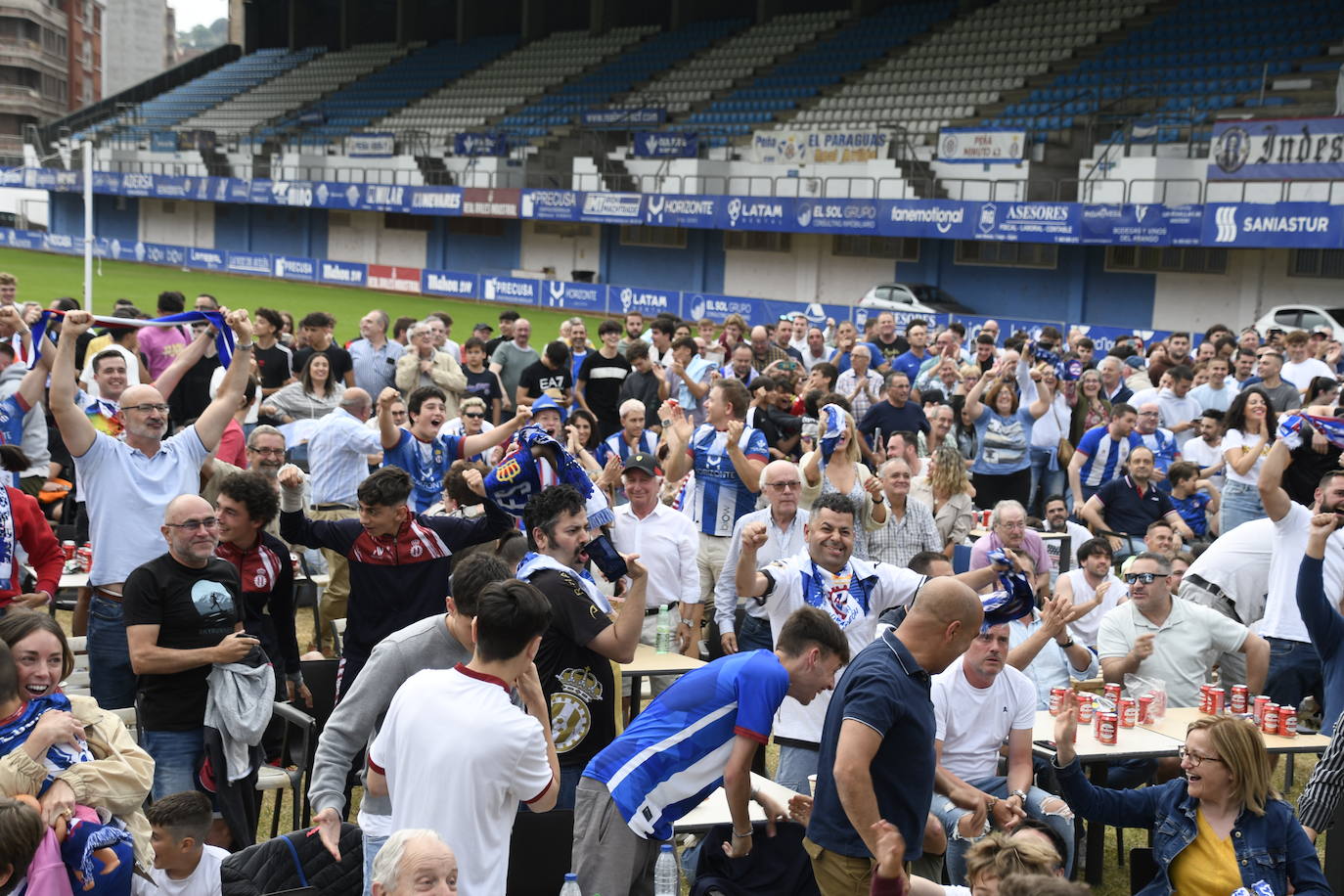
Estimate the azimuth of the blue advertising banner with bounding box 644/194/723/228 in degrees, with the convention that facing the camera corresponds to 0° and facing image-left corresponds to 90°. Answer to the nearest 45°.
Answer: approximately 0°

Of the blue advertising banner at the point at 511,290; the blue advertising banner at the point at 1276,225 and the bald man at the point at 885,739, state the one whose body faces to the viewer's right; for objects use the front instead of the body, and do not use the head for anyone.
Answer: the bald man

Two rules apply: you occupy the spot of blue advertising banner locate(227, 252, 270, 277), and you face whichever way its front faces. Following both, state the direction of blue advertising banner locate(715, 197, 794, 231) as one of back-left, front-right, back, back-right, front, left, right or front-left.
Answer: left

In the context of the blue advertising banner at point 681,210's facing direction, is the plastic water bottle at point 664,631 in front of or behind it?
in front

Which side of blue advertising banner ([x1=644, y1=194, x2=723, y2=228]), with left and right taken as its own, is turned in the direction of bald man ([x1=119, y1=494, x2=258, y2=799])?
front

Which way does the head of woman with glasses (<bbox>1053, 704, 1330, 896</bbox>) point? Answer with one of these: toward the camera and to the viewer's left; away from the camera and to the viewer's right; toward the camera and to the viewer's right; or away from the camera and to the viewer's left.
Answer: toward the camera and to the viewer's left

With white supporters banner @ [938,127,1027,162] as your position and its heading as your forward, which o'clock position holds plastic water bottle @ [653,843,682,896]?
The plastic water bottle is roughly at 12 o'clock from the white supporters banner.

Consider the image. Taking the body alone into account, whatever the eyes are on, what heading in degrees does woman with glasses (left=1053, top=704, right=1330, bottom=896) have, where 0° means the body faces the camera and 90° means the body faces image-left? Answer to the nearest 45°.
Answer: approximately 45°

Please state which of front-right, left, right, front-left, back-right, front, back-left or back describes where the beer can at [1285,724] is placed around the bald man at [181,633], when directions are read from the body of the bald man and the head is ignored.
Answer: front-left

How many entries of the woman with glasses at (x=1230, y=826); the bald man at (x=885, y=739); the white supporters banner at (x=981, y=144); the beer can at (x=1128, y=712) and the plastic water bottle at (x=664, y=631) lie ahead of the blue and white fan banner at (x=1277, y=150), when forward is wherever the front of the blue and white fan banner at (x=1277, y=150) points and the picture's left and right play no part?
4

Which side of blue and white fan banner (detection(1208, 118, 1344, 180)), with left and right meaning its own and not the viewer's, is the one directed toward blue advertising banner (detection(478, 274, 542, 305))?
right

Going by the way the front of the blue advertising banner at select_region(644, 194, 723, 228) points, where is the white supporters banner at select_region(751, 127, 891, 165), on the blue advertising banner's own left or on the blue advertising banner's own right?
on the blue advertising banner's own left

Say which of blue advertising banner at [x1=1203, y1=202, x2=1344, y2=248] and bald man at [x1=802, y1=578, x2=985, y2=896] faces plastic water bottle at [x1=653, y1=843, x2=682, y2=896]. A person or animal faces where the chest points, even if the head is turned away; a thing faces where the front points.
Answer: the blue advertising banner

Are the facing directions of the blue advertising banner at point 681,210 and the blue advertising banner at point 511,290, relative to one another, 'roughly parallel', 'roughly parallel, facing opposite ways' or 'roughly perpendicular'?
roughly parallel

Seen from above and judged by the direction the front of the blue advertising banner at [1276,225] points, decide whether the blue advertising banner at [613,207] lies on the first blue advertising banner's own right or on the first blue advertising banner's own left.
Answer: on the first blue advertising banner's own right

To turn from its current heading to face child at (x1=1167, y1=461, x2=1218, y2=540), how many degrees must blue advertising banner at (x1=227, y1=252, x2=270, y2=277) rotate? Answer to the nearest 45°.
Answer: approximately 45° to its left

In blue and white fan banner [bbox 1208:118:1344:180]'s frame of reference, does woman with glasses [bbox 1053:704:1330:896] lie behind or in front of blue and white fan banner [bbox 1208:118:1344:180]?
in front

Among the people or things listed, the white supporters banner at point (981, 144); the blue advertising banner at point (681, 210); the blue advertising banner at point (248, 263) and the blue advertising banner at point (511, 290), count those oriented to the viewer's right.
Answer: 0

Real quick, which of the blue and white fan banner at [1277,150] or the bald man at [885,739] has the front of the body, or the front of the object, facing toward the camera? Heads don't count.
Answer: the blue and white fan banner

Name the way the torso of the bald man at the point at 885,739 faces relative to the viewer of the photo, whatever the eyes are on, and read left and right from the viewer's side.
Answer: facing to the right of the viewer
